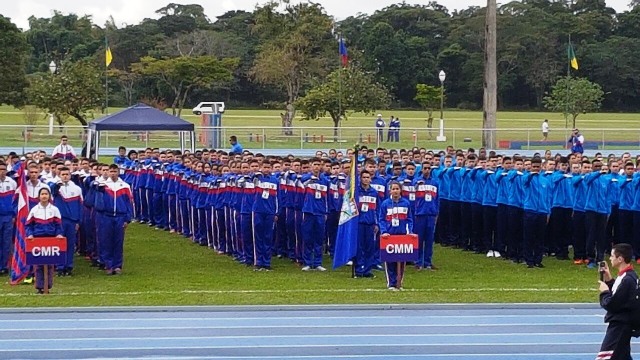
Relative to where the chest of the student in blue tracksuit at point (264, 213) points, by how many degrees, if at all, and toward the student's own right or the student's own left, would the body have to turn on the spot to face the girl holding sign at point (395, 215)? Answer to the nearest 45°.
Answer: approximately 45° to the student's own left

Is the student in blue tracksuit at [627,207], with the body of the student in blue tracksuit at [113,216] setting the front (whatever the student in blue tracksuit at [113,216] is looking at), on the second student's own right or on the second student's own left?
on the second student's own left

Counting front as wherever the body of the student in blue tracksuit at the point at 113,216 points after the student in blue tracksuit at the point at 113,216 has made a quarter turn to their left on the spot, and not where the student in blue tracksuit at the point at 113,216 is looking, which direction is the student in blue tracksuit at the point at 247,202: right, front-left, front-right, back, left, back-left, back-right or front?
front

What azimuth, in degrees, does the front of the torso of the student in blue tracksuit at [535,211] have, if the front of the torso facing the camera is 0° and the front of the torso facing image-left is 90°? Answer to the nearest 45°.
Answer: approximately 0°

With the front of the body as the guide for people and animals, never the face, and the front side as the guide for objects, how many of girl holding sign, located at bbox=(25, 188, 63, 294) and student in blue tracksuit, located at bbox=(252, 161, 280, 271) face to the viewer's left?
0

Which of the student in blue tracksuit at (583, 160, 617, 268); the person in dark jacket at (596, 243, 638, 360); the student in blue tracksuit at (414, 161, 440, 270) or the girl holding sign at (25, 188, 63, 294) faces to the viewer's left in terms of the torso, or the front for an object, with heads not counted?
the person in dark jacket

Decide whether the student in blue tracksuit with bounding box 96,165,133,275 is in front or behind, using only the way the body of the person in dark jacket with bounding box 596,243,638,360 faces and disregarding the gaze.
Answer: in front

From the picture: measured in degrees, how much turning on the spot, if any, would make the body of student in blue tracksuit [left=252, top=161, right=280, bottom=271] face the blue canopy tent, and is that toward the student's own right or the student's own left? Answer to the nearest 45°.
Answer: approximately 180°

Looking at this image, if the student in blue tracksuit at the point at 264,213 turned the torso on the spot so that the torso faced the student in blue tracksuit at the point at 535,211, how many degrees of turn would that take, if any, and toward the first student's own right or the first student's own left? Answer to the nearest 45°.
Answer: approximately 90° to the first student's own left

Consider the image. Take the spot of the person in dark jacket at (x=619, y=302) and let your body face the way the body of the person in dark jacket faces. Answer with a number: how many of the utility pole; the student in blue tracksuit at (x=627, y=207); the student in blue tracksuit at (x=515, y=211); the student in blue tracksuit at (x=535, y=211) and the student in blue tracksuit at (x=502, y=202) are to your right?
5
